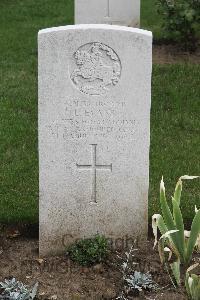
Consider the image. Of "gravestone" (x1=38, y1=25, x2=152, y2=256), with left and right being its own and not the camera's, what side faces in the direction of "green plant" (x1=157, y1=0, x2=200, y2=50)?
back

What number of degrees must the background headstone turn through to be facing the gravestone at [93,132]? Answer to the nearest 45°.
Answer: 0° — it already faces it

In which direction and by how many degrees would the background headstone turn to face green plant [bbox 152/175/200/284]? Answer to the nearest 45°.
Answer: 0° — it already faces it

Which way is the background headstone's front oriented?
toward the camera

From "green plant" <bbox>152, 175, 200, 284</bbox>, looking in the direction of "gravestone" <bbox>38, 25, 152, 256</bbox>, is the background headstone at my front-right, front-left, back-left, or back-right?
front-right

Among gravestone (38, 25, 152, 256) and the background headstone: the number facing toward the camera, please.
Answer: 2

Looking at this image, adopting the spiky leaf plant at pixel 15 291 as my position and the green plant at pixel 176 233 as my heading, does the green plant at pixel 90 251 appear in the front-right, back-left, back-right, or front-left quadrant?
front-left

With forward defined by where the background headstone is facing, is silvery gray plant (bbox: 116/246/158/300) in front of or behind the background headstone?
in front

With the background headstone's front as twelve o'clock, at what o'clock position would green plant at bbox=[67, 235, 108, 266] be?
The green plant is roughly at 12 o'clock from the background headstone.

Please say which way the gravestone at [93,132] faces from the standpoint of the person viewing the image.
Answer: facing the viewer

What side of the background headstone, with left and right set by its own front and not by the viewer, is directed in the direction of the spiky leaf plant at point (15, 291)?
front

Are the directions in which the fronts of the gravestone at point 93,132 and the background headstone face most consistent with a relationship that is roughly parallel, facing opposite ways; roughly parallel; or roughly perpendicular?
roughly parallel

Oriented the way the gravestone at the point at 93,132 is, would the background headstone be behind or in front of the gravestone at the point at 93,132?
behind
